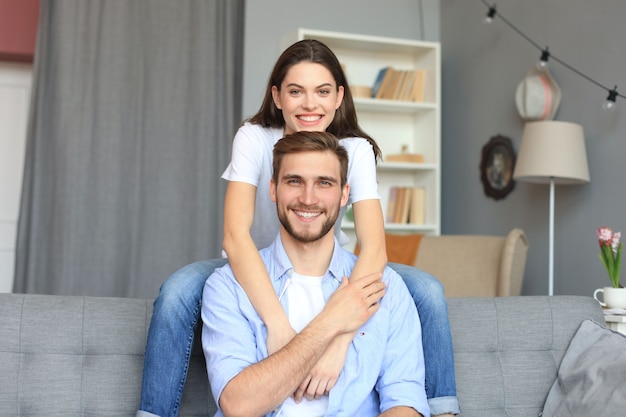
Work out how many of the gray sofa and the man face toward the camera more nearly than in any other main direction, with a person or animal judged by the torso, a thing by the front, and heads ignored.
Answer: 2

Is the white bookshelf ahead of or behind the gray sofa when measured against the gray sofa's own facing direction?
behind

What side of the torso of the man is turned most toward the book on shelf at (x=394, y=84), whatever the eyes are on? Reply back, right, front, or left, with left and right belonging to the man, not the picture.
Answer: back

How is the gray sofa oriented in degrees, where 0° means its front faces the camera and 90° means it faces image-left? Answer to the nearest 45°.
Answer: approximately 0°

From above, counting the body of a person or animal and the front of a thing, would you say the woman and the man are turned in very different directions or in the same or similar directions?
same or similar directions

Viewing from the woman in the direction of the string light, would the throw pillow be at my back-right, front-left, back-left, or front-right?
front-right

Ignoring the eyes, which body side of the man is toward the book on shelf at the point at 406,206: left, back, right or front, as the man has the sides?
back

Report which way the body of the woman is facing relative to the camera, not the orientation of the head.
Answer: toward the camera

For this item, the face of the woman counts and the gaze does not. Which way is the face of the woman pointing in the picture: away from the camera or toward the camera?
toward the camera
